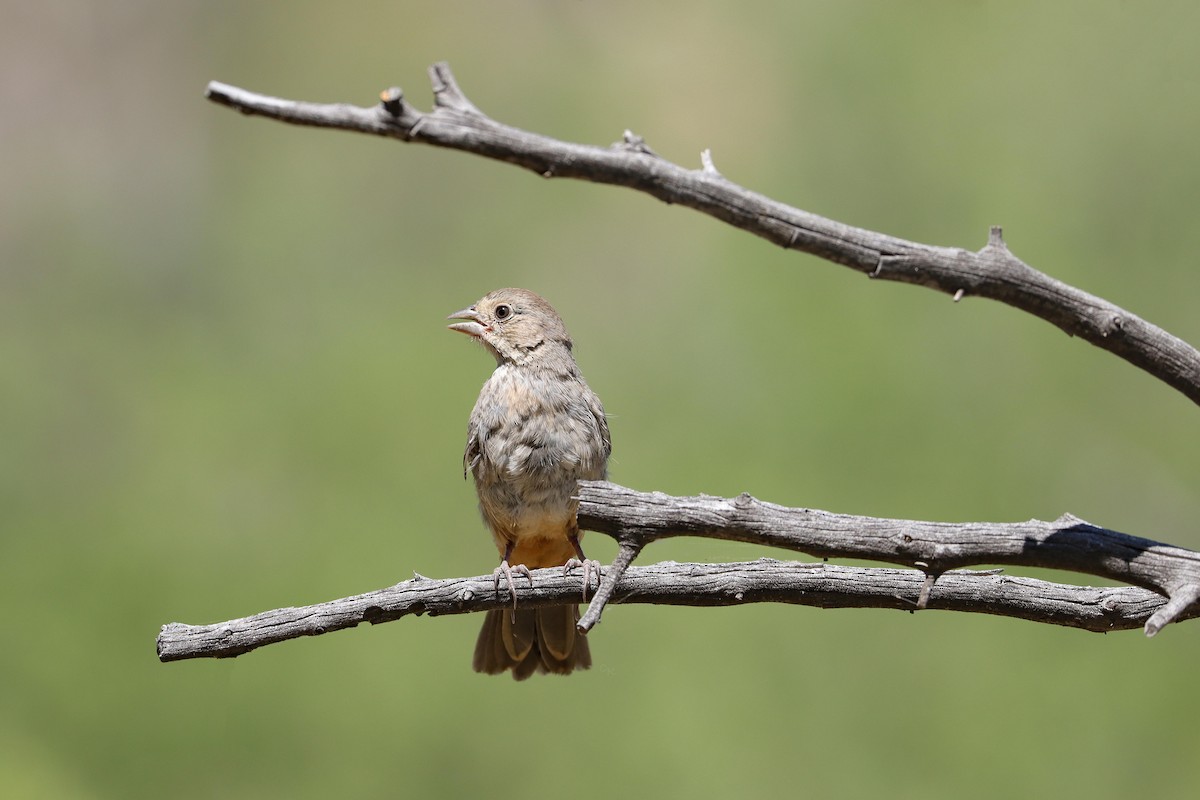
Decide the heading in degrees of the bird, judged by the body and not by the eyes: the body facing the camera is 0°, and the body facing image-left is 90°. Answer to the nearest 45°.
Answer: approximately 0°
